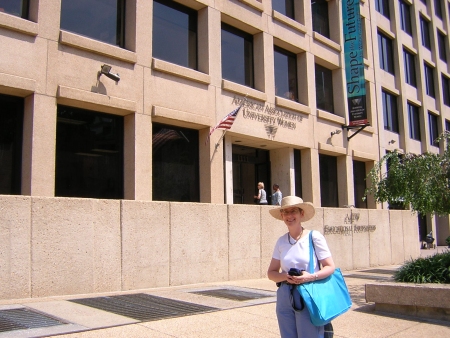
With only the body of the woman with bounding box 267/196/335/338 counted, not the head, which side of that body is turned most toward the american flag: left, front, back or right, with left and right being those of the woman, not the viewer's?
back

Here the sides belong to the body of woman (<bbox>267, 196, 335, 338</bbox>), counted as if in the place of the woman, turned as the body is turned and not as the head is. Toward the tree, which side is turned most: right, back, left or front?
back

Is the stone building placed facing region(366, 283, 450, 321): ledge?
yes

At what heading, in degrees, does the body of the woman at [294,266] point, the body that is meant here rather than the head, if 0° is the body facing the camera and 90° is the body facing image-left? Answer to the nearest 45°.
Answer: approximately 0°

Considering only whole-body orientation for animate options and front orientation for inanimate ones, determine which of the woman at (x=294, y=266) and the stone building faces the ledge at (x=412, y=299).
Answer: the stone building

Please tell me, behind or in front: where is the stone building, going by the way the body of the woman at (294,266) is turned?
behind

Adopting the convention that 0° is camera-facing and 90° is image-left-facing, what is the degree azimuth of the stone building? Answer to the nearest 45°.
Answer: approximately 315°

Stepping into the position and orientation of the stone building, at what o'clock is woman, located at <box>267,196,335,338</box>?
The woman is roughly at 1 o'clock from the stone building.
